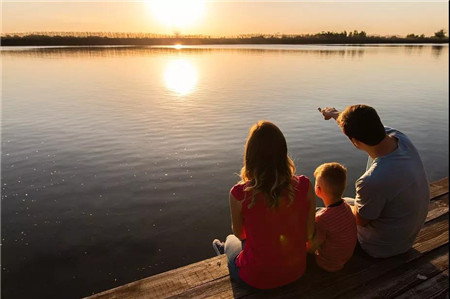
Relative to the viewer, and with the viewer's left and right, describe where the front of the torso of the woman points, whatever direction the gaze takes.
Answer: facing away from the viewer

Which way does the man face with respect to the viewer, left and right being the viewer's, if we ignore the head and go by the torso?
facing away from the viewer and to the left of the viewer

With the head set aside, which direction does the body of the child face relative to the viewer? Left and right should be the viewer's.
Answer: facing away from the viewer and to the left of the viewer

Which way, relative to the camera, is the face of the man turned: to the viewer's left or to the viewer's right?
to the viewer's left

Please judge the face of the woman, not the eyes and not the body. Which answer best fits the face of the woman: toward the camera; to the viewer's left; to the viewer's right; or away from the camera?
away from the camera

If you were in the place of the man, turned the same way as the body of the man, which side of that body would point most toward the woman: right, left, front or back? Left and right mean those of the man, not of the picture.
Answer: left
